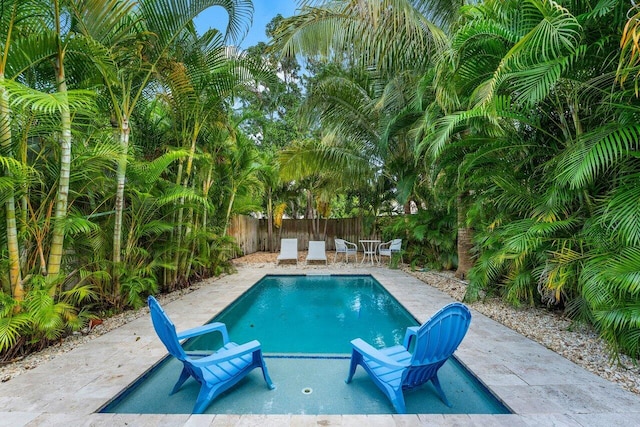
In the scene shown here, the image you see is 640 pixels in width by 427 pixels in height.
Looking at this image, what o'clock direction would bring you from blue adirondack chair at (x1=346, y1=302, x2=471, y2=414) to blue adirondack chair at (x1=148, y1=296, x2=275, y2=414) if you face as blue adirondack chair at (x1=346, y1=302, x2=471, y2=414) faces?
blue adirondack chair at (x1=148, y1=296, x2=275, y2=414) is roughly at 10 o'clock from blue adirondack chair at (x1=346, y1=302, x2=471, y2=414).

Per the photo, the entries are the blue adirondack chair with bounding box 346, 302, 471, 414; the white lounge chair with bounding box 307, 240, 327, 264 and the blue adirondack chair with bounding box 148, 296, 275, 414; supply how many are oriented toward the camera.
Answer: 1

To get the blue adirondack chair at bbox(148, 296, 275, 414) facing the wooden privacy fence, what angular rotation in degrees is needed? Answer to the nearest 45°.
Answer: approximately 45° to its left

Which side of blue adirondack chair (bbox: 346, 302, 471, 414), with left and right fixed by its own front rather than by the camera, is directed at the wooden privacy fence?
front

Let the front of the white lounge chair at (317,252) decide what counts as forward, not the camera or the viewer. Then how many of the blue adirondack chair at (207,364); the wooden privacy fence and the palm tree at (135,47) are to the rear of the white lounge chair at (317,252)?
1

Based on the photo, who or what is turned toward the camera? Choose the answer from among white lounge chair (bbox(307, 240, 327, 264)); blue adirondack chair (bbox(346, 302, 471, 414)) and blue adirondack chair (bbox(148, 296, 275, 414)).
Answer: the white lounge chair

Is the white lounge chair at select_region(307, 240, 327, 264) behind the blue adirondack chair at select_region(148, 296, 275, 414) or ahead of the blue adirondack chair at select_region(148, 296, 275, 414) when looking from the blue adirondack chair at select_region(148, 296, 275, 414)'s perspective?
ahead

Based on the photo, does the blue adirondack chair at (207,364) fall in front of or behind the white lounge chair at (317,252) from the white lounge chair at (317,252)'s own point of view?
in front

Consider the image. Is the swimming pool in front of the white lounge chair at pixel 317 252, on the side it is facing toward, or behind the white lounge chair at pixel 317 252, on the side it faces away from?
in front

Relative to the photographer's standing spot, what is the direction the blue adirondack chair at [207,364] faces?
facing away from the viewer and to the right of the viewer

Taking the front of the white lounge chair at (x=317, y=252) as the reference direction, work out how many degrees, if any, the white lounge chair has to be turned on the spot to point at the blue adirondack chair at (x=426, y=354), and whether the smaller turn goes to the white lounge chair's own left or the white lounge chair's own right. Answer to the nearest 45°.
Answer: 0° — it already faces it

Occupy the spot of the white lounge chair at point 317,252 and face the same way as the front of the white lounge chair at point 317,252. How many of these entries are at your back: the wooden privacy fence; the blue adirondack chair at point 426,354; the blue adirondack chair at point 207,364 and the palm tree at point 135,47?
1

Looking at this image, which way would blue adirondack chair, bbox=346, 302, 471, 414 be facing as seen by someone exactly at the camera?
facing away from the viewer and to the left of the viewer

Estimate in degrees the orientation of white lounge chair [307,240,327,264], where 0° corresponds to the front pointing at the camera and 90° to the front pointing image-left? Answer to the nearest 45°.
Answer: approximately 0°

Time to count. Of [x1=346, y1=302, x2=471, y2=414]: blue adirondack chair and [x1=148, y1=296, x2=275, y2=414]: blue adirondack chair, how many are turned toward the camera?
0
